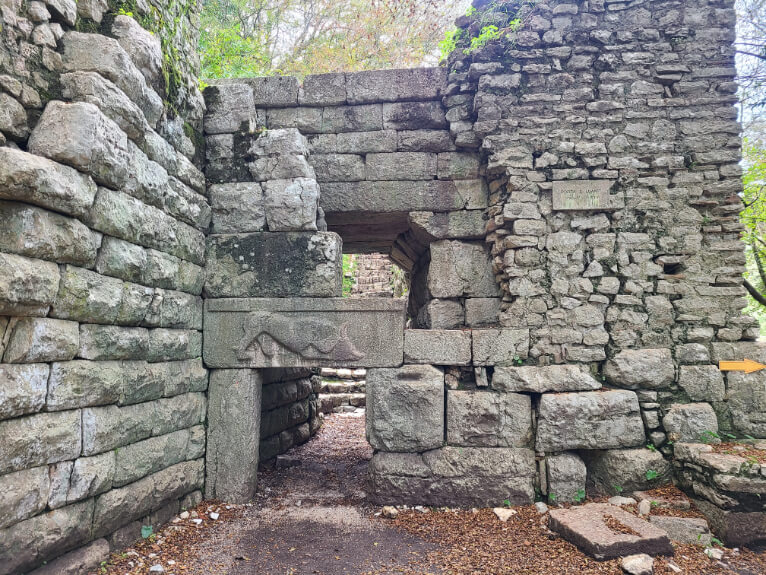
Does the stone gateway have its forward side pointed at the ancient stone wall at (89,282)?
no

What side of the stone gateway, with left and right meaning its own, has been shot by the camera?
front
